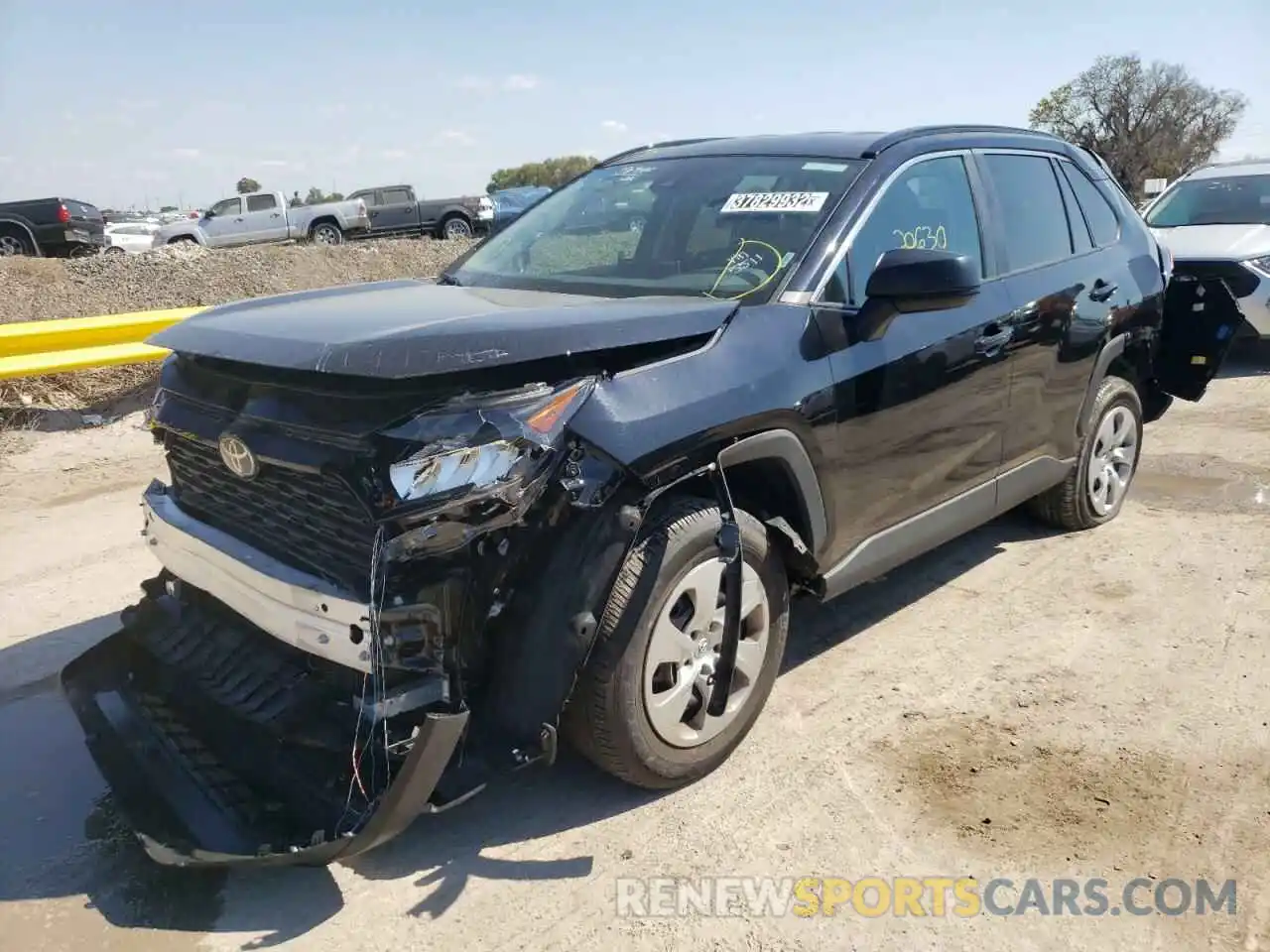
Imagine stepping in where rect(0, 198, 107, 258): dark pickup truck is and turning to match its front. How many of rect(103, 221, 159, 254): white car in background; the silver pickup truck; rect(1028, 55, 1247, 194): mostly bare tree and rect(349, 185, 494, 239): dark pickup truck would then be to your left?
0

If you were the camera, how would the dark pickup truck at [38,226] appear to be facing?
facing away from the viewer and to the left of the viewer

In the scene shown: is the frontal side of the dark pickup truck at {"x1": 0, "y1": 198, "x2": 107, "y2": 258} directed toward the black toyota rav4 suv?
no

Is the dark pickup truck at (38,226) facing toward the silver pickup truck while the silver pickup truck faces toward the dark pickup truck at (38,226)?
no

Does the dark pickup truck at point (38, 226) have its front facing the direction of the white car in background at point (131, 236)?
no

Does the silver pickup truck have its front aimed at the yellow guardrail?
no

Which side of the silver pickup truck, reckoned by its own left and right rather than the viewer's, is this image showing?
left

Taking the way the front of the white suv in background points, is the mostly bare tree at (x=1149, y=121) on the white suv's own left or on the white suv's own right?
on the white suv's own right

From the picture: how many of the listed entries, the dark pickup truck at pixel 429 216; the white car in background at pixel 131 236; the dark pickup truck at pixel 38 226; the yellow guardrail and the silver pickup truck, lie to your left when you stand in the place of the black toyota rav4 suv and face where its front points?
0

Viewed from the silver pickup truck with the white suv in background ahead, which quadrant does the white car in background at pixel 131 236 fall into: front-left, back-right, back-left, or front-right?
back-right

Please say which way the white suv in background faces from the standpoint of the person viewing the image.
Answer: facing the viewer and to the left of the viewer

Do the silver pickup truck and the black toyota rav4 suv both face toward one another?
no

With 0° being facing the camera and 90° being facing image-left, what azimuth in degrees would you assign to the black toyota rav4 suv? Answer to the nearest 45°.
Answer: approximately 45°
